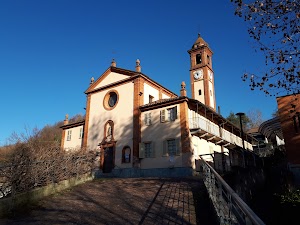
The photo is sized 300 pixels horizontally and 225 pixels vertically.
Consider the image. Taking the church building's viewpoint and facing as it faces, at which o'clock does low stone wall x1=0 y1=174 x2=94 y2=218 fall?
The low stone wall is roughly at 11 o'clock from the church building.

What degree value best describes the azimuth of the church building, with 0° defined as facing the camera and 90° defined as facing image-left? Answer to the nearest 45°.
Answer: approximately 45°
